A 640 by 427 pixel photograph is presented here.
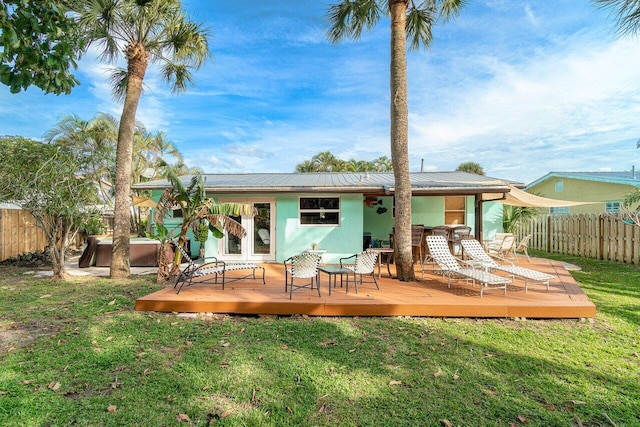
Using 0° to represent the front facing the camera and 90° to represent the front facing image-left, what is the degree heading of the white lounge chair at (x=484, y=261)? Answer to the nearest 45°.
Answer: approximately 315°

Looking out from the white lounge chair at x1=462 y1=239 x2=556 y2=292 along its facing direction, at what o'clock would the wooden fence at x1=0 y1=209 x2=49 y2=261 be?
The wooden fence is roughly at 4 o'clock from the white lounge chair.

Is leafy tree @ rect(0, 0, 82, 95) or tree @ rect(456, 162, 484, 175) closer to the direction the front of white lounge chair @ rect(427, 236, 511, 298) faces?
the leafy tree

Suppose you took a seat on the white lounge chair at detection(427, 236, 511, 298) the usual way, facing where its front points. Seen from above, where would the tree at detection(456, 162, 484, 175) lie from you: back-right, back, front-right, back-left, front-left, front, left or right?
back-left

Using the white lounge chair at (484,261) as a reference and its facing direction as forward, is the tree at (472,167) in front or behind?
behind

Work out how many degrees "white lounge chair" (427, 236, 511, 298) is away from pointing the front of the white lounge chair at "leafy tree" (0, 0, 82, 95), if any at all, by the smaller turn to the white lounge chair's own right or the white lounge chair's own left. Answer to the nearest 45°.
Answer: approximately 90° to the white lounge chair's own right

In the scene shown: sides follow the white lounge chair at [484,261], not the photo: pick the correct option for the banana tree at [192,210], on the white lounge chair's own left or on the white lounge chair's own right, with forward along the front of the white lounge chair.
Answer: on the white lounge chair's own right

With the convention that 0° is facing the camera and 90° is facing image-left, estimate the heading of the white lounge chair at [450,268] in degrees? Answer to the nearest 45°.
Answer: approximately 315°
